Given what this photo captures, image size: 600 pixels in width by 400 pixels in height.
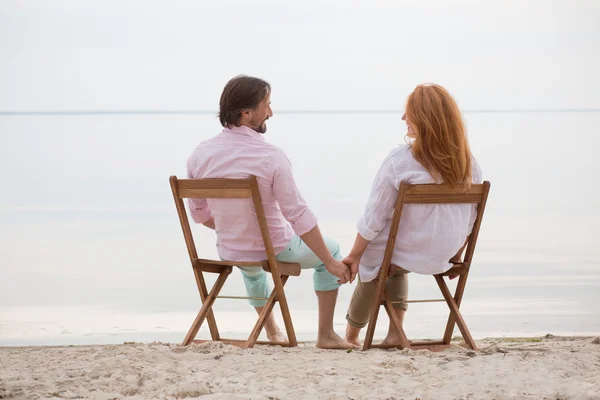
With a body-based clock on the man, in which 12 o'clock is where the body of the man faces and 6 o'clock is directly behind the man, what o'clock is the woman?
The woman is roughly at 2 o'clock from the man.

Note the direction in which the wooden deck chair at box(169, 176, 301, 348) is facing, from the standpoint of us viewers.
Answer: facing away from the viewer and to the right of the viewer

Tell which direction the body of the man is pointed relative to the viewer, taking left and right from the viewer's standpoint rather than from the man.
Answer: facing away from the viewer and to the right of the viewer

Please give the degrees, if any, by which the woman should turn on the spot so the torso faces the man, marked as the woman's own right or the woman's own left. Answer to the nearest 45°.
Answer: approximately 45° to the woman's own left

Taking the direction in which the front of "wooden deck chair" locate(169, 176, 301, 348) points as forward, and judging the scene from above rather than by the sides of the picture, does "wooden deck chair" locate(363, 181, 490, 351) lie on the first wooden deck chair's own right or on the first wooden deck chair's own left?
on the first wooden deck chair's own right

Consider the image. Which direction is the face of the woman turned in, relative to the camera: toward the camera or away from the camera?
away from the camera

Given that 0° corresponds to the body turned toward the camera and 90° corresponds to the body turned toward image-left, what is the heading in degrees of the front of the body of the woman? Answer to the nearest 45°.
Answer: approximately 135°

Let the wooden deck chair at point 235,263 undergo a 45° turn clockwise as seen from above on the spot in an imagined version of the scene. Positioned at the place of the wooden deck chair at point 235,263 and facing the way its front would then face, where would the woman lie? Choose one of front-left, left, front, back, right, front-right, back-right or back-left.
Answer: front

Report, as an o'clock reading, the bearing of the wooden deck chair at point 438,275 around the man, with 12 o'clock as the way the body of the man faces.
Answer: The wooden deck chair is roughly at 2 o'clock from the man.

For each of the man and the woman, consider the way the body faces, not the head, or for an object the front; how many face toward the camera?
0
